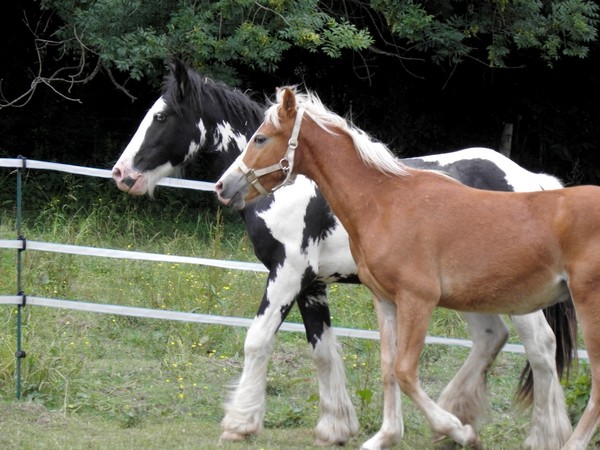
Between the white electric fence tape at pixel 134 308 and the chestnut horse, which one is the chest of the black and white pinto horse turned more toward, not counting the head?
the white electric fence tape

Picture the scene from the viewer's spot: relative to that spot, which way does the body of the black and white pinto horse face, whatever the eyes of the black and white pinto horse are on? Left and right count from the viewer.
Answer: facing to the left of the viewer

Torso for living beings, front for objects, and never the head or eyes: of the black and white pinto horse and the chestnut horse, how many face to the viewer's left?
2

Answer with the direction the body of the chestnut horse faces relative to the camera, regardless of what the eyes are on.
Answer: to the viewer's left

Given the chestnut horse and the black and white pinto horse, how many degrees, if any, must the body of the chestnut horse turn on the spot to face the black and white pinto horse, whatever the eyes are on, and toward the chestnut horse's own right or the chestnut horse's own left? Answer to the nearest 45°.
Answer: approximately 45° to the chestnut horse's own right
